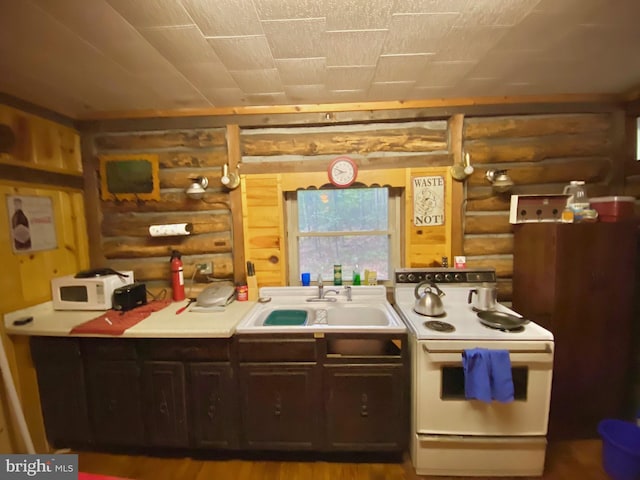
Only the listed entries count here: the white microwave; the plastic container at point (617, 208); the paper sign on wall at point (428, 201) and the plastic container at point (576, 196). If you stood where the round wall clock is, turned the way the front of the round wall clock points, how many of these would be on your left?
3

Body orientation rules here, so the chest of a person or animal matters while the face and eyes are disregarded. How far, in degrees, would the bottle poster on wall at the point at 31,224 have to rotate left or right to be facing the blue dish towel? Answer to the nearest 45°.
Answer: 0° — it already faces it

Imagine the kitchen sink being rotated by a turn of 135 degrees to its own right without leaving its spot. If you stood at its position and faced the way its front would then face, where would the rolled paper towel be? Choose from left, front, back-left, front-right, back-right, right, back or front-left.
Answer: front-left

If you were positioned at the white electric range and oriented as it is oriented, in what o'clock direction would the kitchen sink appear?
The kitchen sink is roughly at 3 o'clock from the white electric range.

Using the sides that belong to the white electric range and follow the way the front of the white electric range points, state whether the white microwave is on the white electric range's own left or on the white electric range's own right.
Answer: on the white electric range's own right

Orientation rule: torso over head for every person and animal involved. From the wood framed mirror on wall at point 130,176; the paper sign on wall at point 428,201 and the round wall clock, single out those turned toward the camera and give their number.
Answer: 3

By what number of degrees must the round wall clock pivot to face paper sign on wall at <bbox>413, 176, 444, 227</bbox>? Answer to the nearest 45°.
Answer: approximately 90° to its left

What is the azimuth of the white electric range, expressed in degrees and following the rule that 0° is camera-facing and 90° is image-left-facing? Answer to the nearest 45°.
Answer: approximately 0°
